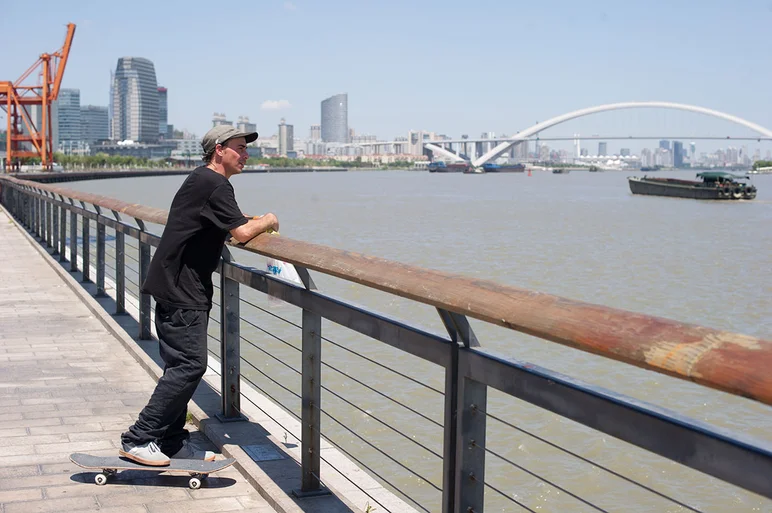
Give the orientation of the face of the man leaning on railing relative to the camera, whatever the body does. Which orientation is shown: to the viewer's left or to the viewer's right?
to the viewer's right

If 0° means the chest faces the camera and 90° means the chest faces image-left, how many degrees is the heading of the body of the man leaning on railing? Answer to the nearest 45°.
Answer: approximately 270°
